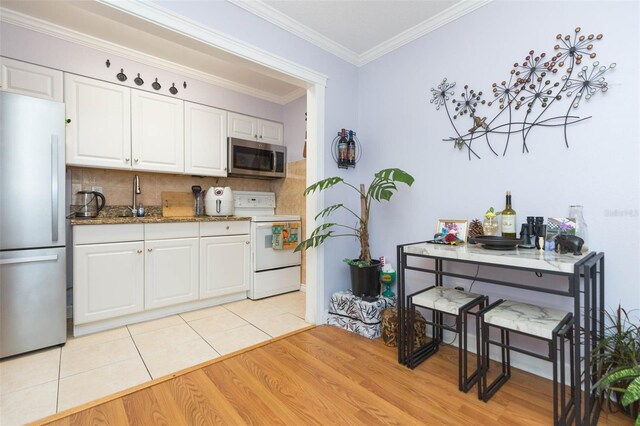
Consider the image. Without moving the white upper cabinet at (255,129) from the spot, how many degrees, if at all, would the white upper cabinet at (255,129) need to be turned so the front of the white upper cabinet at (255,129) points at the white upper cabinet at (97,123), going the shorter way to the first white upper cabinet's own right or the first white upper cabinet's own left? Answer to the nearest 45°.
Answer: approximately 90° to the first white upper cabinet's own right

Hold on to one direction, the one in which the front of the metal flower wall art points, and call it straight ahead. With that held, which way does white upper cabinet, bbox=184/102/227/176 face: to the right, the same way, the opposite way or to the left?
to the left

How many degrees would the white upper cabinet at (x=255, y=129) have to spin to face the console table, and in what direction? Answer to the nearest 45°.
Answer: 0° — it already faces it

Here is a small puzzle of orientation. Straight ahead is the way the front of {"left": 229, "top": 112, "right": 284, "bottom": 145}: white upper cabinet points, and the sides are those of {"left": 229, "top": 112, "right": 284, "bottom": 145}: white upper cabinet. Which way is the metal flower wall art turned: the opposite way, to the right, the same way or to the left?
to the right

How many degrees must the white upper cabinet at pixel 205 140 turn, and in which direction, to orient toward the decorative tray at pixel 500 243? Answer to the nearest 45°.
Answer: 0° — it already faces it

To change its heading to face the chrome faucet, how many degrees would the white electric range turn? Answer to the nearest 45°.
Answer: approximately 135° to its right

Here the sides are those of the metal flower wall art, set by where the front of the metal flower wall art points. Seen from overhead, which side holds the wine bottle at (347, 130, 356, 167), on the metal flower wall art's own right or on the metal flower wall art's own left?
on the metal flower wall art's own right

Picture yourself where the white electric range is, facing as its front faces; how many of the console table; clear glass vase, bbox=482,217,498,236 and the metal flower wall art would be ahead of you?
3

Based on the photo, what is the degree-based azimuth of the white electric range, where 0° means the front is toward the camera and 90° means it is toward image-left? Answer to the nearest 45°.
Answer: approximately 315°

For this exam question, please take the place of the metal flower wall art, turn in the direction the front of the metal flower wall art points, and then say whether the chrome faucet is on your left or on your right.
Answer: on your right
